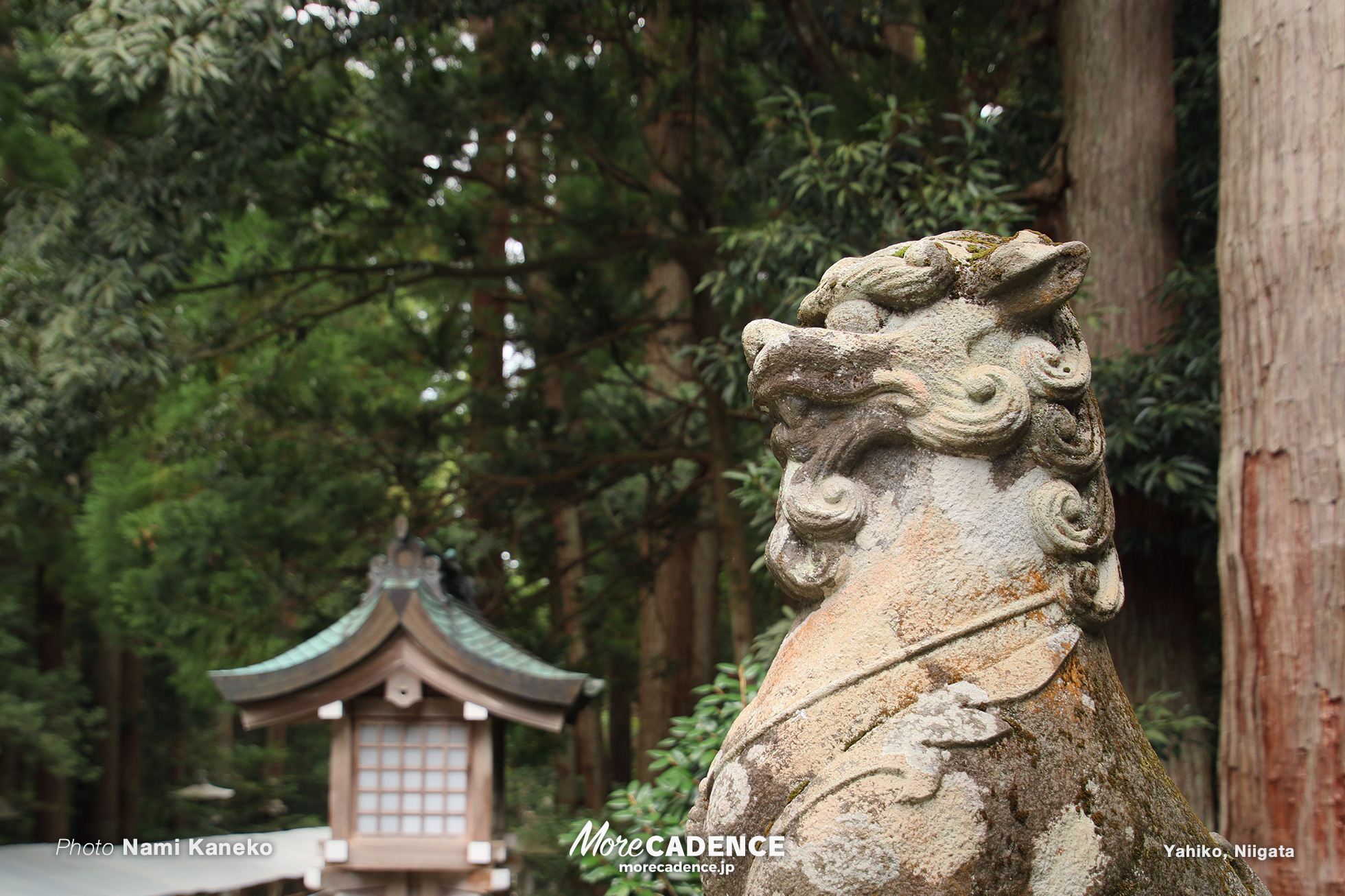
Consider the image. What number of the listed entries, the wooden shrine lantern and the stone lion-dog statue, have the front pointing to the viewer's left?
1

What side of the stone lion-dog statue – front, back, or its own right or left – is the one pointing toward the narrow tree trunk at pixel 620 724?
right

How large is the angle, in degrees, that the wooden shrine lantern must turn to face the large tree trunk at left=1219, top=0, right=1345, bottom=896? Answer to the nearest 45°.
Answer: approximately 45° to its left

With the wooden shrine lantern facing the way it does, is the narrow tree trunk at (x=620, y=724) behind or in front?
behind

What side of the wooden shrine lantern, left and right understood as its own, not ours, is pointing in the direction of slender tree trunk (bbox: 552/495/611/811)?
back

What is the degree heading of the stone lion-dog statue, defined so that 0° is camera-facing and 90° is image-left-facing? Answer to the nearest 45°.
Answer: approximately 90°

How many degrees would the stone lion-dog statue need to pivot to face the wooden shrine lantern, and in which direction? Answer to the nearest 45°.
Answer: approximately 45° to its right

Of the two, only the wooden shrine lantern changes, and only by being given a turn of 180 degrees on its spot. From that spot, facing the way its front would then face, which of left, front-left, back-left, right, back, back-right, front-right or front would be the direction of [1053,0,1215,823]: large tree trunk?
right

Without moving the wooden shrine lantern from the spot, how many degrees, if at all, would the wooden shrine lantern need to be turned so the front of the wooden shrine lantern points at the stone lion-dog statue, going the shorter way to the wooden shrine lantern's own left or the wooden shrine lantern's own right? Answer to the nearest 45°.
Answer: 0° — it already faces it
